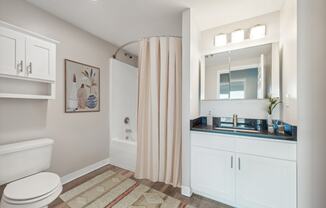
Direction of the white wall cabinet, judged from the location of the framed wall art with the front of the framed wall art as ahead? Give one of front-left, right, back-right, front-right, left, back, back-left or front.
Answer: right

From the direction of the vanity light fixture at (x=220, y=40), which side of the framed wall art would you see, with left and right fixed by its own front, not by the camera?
front

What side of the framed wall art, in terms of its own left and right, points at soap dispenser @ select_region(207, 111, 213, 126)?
front

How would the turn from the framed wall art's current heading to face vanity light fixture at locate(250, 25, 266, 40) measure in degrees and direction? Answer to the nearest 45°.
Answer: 0° — it already faces it

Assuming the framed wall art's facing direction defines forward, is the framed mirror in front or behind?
in front

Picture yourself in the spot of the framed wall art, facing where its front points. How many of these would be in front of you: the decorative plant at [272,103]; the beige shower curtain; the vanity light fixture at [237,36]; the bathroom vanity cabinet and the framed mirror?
5

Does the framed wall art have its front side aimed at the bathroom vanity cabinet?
yes

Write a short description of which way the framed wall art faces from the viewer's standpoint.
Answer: facing the viewer and to the right of the viewer

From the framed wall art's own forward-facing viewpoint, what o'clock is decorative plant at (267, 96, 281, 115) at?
The decorative plant is roughly at 12 o'clock from the framed wall art.
